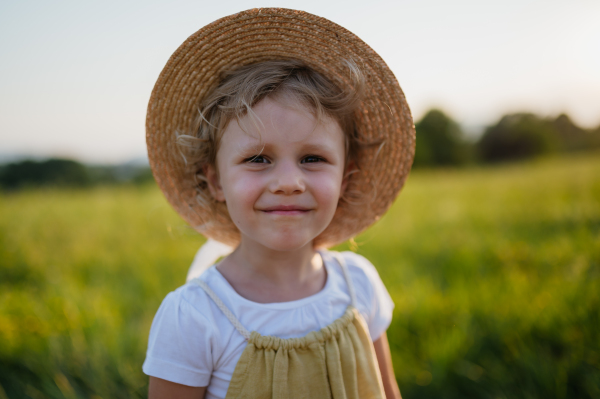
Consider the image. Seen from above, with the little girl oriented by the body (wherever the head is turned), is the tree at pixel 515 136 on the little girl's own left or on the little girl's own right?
on the little girl's own left

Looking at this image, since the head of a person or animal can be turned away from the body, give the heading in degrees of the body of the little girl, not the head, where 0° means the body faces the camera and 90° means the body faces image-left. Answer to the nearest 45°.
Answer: approximately 315°

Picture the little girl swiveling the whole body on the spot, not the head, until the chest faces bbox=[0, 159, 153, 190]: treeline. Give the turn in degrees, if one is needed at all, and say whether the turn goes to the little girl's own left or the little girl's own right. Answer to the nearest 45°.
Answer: approximately 180°

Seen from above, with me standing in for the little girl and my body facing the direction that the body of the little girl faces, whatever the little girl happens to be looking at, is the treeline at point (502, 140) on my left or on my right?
on my left
